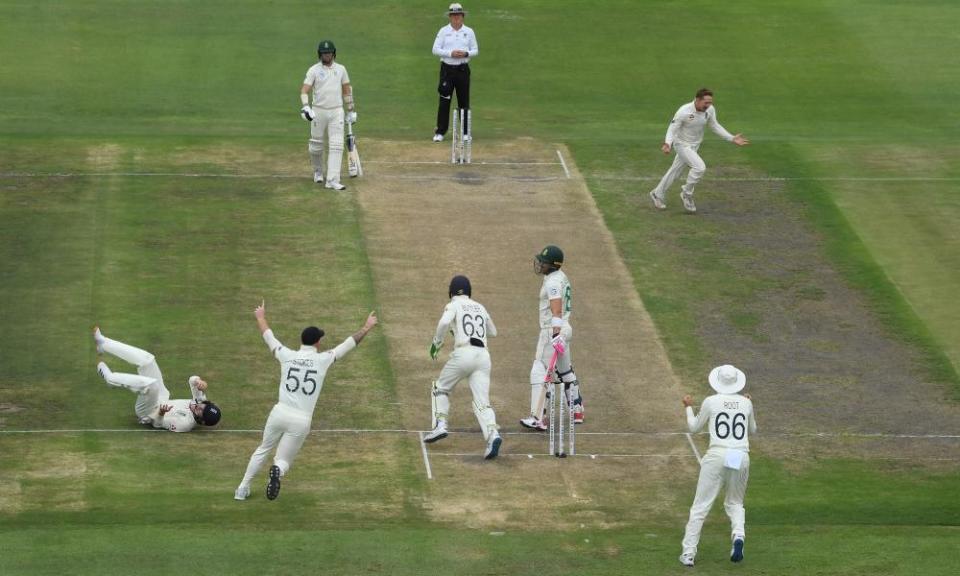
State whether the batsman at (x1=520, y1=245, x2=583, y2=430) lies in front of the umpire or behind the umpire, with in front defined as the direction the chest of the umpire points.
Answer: in front

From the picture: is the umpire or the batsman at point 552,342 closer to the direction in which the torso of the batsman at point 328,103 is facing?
the batsman

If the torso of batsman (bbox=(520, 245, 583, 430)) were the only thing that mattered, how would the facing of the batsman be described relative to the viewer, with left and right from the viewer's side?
facing to the left of the viewer

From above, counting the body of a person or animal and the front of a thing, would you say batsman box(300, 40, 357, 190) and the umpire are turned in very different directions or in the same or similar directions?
same or similar directions

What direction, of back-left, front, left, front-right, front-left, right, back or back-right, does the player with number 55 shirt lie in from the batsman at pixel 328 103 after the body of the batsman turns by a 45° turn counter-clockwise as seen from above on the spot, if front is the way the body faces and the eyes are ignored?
front-right

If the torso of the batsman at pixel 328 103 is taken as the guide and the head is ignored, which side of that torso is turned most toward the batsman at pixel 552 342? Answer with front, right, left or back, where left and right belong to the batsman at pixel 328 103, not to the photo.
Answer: front

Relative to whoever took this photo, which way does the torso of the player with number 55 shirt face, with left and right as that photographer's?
facing away from the viewer

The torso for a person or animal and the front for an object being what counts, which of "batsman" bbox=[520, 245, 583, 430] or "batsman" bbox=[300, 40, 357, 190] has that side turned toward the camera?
"batsman" bbox=[300, 40, 357, 190]

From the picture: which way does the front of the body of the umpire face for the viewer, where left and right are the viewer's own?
facing the viewer

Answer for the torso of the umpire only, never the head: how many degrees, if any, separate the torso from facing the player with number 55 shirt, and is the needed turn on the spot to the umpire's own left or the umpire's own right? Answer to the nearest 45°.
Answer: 0° — they already face them

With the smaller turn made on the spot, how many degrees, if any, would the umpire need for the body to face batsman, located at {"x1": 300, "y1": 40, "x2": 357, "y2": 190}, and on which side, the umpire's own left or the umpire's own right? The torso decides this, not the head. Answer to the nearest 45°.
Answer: approximately 45° to the umpire's own right

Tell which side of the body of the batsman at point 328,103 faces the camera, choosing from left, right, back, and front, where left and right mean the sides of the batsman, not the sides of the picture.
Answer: front

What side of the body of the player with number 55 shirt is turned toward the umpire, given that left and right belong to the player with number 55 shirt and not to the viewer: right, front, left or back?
front
